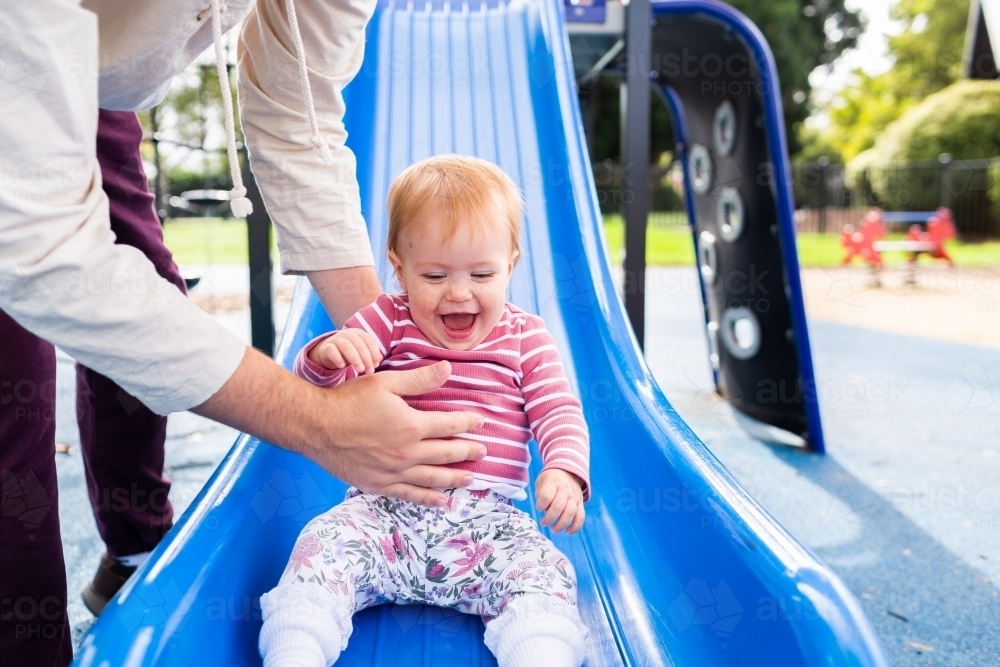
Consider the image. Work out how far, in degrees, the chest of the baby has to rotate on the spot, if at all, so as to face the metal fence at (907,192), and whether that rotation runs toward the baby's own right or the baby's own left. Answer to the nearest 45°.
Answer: approximately 135° to the baby's own left

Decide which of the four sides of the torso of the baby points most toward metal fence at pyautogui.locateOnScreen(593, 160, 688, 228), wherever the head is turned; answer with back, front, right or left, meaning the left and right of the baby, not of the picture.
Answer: back

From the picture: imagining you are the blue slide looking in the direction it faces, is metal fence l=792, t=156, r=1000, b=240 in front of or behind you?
behind

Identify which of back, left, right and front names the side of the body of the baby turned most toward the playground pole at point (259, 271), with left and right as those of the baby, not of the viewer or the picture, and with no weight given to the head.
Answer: back

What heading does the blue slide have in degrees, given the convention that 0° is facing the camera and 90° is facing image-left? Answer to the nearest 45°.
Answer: approximately 0°

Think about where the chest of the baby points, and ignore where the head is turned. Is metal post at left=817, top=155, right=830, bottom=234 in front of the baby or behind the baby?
behind

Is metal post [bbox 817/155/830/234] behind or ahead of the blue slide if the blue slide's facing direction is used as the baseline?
behind
